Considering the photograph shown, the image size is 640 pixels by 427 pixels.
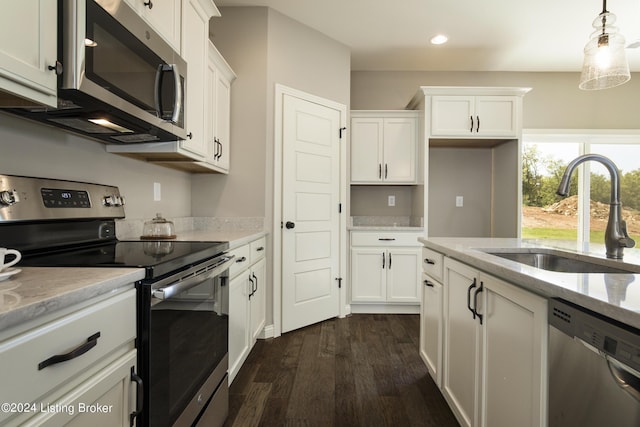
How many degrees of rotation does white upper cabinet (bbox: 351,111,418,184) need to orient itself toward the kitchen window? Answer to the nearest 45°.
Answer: approximately 90° to its left

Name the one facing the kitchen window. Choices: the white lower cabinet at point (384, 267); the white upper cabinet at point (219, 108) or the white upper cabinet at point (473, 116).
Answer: the white upper cabinet at point (219, 108)

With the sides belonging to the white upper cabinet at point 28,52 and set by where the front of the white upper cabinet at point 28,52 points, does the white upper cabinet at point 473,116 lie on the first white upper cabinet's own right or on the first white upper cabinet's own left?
on the first white upper cabinet's own left

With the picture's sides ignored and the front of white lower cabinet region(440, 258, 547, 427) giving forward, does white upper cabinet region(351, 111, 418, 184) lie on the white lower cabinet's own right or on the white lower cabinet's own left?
on the white lower cabinet's own right

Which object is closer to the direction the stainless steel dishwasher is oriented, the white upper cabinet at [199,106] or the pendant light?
the white upper cabinet

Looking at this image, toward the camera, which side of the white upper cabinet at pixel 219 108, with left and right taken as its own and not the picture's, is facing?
right

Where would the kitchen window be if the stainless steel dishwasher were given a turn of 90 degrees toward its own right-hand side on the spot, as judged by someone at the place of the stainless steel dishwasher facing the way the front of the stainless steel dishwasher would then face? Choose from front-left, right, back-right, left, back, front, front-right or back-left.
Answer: front-right

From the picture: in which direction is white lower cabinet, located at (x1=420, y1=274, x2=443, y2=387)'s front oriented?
to the viewer's left

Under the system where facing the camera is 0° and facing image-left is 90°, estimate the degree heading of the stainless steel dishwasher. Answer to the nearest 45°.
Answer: approximately 45°

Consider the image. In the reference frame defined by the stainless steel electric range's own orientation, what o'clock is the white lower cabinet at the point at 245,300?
The white lower cabinet is roughly at 9 o'clock from the stainless steel electric range.

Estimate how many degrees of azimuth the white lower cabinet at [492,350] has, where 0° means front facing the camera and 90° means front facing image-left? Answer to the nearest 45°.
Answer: approximately 45°

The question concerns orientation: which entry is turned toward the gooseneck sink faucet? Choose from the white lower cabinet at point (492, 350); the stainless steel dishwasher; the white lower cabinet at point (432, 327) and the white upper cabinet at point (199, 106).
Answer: the white upper cabinet

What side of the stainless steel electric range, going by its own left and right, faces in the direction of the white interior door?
left

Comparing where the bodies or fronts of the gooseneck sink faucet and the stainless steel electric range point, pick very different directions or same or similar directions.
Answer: very different directions

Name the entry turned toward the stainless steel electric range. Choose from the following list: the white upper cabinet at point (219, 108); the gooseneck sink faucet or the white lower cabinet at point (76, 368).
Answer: the gooseneck sink faucet

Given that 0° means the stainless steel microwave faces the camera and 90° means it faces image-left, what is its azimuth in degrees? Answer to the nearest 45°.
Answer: approximately 315°

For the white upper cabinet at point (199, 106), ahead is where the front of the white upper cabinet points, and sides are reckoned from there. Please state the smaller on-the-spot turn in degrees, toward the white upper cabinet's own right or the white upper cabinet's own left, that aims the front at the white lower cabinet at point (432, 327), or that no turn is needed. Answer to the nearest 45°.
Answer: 0° — it already faces it

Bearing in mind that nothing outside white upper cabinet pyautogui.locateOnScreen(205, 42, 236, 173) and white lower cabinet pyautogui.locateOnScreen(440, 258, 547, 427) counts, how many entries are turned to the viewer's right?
1

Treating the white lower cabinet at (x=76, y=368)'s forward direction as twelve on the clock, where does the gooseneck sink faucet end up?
The gooseneck sink faucet is roughly at 11 o'clock from the white lower cabinet.
